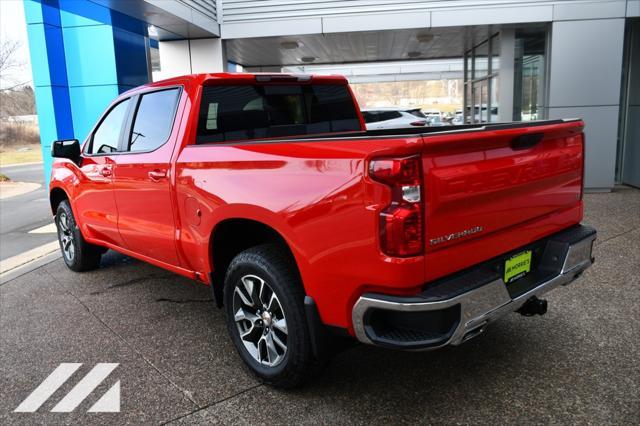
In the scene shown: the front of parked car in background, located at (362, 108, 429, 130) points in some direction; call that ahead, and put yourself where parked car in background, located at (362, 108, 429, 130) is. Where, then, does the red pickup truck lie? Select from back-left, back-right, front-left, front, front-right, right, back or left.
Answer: back-left

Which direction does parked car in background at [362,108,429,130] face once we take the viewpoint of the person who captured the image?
facing away from the viewer and to the left of the viewer

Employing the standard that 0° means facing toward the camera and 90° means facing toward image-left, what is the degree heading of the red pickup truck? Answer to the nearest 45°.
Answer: approximately 135°
